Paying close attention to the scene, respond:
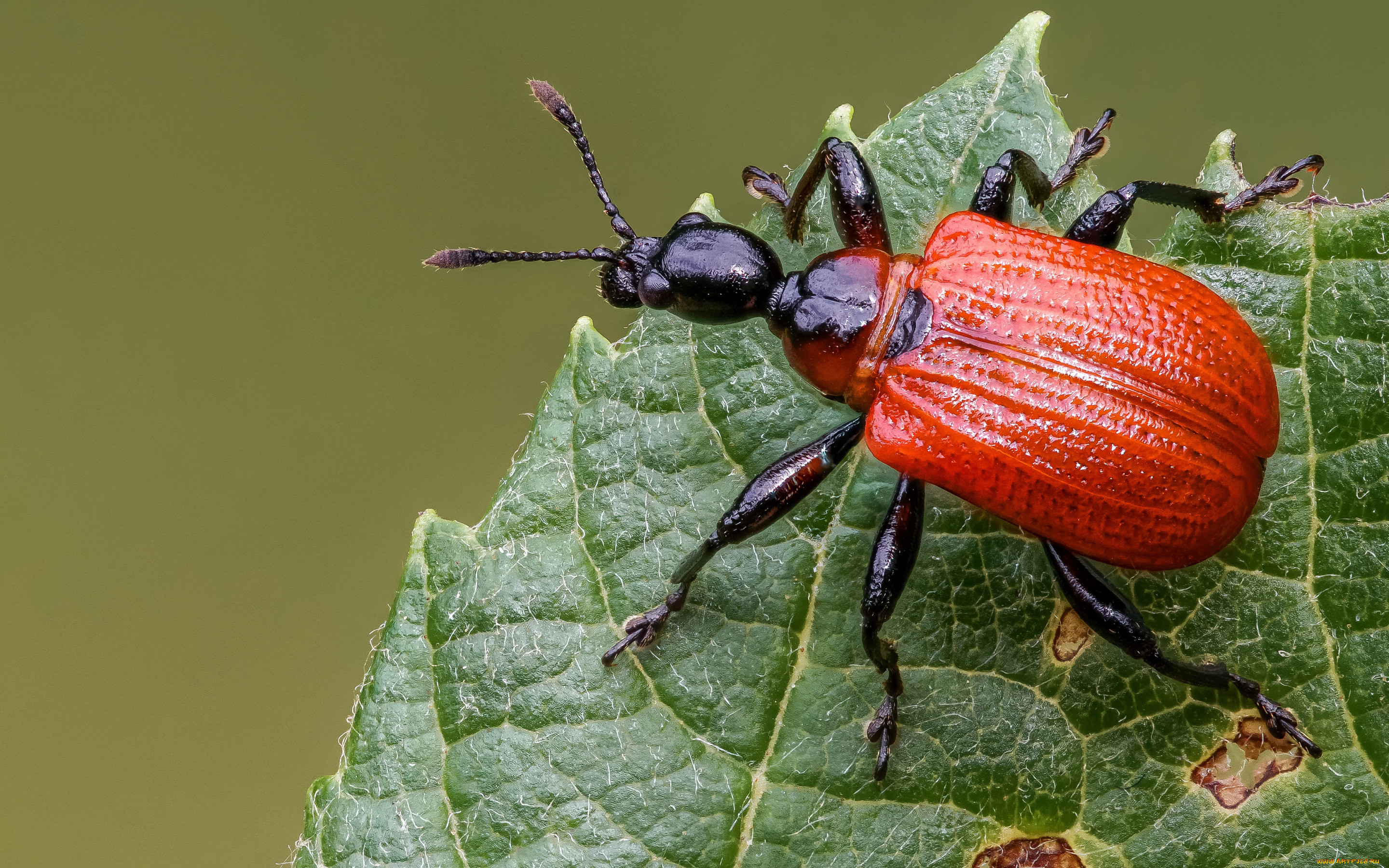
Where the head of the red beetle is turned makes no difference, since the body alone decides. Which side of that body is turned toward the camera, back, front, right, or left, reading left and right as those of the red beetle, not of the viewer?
left
